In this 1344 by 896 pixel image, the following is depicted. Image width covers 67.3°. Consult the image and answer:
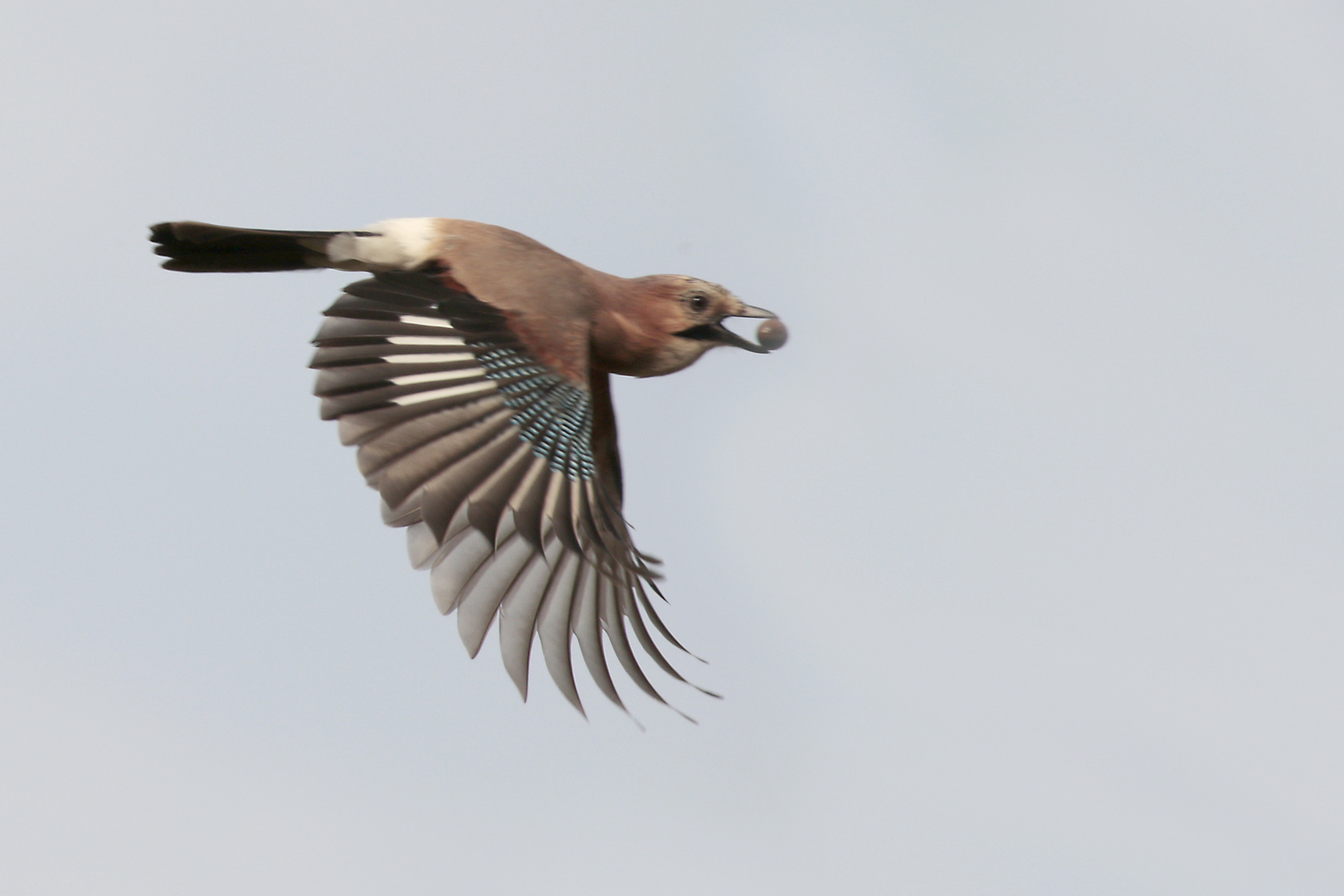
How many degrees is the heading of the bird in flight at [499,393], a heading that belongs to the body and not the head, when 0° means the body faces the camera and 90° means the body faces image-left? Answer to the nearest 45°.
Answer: approximately 270°
